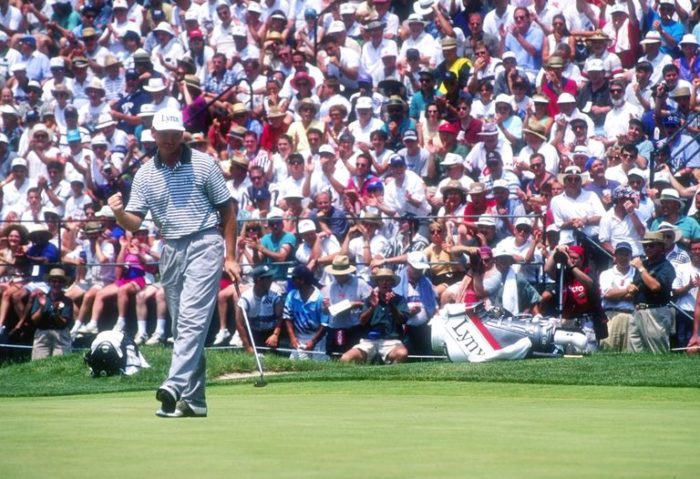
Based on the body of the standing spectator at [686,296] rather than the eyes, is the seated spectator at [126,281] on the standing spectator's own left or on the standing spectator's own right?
on the standing spectator's own right

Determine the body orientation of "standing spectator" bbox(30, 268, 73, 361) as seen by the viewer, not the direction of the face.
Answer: toward the camera

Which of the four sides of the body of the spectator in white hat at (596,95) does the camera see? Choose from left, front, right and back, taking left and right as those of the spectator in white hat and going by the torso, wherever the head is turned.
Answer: front

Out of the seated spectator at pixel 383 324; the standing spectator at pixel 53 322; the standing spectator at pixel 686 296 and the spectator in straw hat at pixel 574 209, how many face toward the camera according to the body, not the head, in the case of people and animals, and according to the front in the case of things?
4

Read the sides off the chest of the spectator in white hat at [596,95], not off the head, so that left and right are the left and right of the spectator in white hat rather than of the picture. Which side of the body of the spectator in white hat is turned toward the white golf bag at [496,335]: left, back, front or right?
front

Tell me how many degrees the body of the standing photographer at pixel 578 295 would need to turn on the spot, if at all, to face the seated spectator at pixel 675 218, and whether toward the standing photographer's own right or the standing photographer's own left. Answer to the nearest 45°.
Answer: approximately 180°

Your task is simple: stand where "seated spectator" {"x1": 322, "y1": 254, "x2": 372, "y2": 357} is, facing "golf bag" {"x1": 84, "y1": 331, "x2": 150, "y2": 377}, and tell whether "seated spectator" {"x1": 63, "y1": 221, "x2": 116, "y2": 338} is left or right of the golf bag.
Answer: right

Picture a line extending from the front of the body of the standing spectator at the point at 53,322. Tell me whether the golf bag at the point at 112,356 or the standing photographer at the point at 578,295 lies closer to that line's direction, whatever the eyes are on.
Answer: the golf bag

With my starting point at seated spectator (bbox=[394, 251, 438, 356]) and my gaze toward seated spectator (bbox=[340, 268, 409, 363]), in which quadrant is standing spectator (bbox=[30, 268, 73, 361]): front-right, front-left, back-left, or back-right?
front-right

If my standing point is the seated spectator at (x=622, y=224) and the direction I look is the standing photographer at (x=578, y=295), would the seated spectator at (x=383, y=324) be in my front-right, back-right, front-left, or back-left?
front-right

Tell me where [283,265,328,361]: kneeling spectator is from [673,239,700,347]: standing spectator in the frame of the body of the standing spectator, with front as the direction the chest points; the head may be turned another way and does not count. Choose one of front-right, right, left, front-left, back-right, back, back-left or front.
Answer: right

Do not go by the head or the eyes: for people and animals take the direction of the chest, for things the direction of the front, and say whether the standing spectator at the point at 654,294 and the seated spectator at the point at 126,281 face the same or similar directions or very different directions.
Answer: same or similar directions
